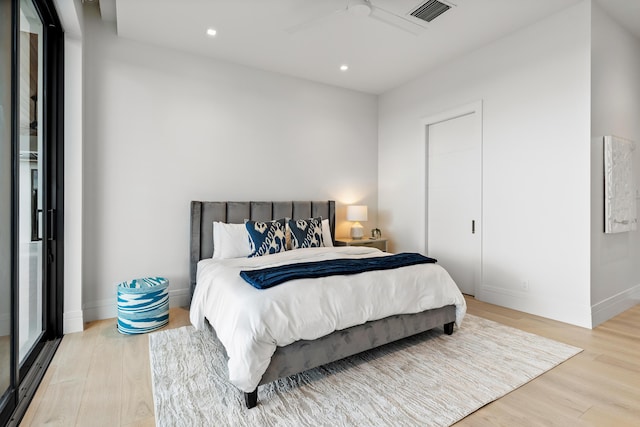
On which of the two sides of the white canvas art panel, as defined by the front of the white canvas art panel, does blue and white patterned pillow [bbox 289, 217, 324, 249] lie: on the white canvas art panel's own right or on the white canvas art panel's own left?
on the white canvas art panel's own right

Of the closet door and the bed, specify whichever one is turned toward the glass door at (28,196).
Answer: the closet door

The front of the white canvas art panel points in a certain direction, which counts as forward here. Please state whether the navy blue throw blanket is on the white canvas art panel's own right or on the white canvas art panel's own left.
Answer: on the white canvas art panel's own right

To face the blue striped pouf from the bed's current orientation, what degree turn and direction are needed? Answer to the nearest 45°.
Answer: approximately 135° to its right

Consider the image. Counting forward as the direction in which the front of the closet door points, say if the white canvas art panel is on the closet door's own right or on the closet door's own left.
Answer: on the closet door's own left

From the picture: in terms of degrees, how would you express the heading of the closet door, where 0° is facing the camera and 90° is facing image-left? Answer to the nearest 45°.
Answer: approximately 45°

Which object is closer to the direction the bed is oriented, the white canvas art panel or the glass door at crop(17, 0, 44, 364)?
the white canvas art panel

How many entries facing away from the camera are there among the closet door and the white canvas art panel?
0

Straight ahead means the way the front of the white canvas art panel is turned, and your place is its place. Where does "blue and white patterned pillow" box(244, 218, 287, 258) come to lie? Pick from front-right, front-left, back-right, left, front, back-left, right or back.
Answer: right

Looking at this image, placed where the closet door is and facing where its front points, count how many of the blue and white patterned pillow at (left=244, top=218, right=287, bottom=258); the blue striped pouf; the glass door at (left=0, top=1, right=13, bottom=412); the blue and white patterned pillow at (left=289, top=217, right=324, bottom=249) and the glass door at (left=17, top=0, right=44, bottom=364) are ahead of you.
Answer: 5

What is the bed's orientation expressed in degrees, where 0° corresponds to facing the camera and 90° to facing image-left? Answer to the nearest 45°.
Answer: approximately 315°

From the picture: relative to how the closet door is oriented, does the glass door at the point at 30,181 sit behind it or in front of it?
in front

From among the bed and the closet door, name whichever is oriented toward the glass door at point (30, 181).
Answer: the closet door
